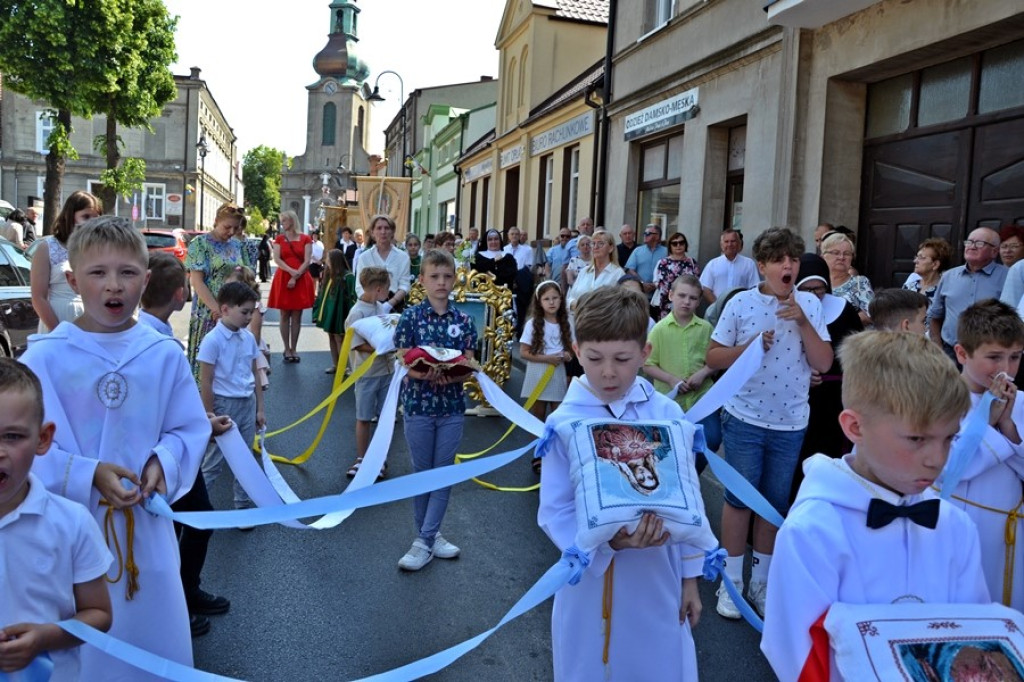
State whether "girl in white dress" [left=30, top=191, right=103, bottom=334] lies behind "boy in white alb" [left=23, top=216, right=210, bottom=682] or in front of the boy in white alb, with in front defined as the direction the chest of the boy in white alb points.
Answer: behind

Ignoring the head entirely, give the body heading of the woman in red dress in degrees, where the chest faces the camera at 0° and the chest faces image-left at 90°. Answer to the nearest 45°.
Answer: approximately 0°

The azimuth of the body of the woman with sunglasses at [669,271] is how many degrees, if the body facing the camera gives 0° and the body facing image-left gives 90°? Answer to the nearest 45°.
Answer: approximately 0°

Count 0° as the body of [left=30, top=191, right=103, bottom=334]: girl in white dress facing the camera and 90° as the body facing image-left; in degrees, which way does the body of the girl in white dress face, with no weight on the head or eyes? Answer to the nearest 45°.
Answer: approximately 315°

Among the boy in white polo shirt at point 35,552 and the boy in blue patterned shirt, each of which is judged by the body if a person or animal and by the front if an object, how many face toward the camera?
2
